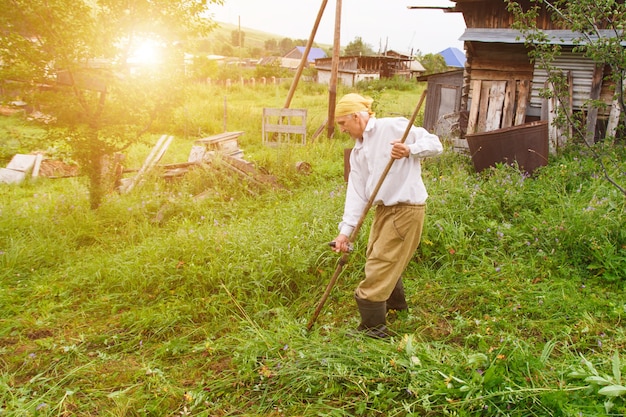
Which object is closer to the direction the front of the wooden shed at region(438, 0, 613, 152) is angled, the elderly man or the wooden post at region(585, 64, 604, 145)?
the elderly man

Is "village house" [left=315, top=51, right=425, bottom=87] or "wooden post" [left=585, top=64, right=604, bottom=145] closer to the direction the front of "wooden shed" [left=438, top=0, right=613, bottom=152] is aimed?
the wooden post

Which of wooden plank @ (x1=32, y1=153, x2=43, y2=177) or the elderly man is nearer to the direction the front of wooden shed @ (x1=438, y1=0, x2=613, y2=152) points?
the elderly man

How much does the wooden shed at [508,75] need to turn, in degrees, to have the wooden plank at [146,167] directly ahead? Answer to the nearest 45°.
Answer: approximately 45° to its right

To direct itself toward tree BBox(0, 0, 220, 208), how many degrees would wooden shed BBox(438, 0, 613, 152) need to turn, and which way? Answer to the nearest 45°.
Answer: approximately 45° to its right

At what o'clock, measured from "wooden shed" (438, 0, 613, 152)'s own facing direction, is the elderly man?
The elderly man is roughly at 12 o'clock from the wooden shed.

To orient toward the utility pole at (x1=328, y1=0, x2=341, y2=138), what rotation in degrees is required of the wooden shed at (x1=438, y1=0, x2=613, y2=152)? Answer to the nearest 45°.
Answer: approximately 90° to its right

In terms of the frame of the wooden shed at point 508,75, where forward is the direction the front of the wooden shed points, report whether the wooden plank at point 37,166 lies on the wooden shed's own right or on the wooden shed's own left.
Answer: on the wooden shed's own right

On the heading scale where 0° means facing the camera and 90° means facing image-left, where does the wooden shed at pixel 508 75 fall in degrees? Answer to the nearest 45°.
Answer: approximately 0°
